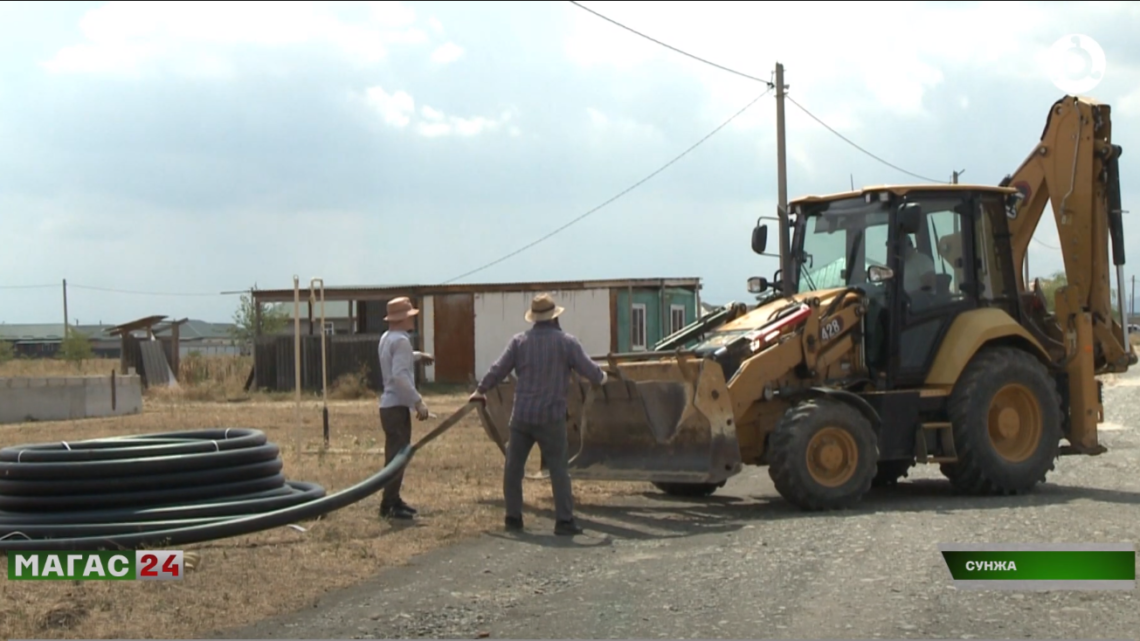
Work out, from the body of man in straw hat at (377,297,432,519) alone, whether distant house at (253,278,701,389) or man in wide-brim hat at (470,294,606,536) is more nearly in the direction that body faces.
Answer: the man in wide-brim hat

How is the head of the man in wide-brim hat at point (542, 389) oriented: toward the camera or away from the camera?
away from the camera

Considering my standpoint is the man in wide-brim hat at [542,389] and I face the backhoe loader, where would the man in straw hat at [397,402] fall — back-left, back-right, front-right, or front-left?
back-left

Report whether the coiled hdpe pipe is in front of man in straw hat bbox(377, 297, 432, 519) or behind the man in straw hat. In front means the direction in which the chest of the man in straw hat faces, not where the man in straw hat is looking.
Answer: behind

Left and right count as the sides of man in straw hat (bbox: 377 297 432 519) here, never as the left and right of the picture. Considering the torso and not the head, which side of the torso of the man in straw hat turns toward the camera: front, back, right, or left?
right

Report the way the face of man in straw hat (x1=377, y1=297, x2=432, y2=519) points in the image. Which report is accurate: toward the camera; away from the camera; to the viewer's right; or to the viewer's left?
to the viewer's right

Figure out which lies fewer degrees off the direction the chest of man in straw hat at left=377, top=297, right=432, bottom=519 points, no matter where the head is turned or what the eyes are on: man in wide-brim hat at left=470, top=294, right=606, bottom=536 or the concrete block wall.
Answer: the man in wide-brim hat

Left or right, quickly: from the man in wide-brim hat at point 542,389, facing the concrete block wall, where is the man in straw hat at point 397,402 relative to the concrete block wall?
left

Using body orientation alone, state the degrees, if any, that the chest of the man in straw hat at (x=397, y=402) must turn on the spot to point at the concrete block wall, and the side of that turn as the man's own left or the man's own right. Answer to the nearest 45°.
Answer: approximately 135° to the man's own left

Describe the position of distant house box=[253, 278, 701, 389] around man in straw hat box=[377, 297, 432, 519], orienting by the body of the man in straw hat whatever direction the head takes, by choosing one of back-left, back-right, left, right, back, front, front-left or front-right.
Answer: left
